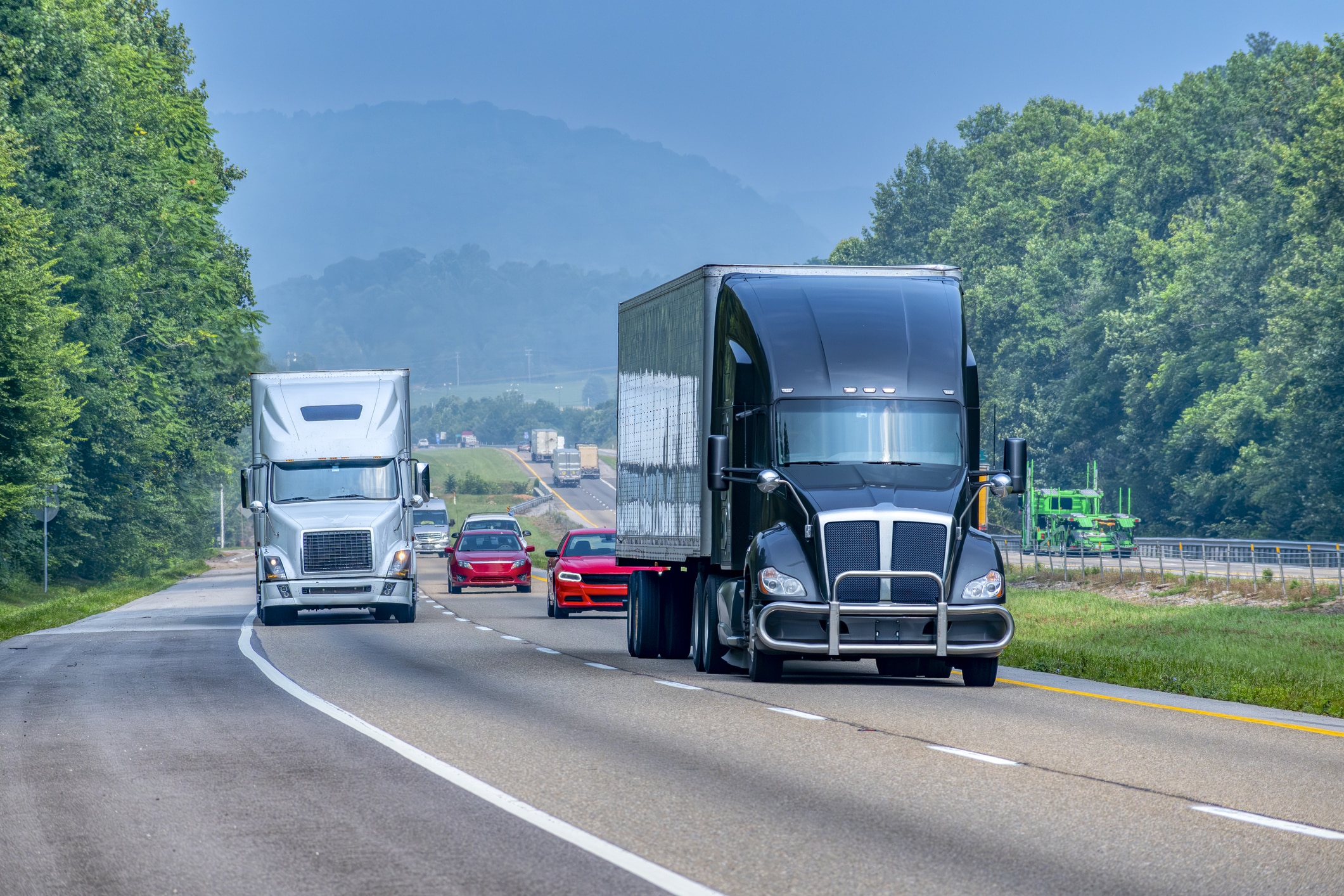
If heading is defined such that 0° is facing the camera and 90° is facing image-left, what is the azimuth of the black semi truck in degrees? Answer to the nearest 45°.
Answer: approximately 0°

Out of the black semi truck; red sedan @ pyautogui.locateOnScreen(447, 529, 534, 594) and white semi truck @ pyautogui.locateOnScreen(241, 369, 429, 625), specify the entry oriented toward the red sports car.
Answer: the red sedan

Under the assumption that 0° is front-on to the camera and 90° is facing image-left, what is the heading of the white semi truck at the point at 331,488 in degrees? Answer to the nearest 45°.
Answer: approximately 0°

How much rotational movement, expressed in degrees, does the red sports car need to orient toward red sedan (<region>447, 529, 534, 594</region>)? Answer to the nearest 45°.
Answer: approximately 180°

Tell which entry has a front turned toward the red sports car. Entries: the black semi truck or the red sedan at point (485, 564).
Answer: the red sedan

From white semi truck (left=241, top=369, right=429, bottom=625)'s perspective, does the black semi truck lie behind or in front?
in front

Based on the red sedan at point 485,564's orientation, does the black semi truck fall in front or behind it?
in front

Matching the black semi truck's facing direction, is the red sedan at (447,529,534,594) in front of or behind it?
behind

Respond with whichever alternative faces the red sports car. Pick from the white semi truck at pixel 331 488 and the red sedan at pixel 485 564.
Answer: the red sedan

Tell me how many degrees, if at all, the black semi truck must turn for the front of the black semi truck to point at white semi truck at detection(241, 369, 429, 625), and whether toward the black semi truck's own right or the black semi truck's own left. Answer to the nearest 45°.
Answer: approximately 135° to the black semi truck's own right
